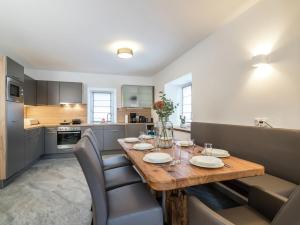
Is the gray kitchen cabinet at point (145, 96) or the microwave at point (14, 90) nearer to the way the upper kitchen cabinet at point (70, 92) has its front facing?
the microwave

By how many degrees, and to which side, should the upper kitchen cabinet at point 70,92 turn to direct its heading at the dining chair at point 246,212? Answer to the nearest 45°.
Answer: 0° — it already faces it

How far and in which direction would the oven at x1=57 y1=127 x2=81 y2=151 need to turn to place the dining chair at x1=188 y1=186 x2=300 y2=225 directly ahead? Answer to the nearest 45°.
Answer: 0° — it already faces it

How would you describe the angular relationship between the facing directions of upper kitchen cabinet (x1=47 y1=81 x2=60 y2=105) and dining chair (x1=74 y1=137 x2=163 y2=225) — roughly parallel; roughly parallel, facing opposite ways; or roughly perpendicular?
roughly perpendicular

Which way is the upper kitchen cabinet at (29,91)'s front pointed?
to the viewer's right

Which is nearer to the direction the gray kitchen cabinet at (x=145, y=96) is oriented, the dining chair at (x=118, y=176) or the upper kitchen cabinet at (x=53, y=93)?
the dining chair

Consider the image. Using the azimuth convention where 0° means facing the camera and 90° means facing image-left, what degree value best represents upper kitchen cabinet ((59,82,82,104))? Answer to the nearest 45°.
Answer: approximately 0°
